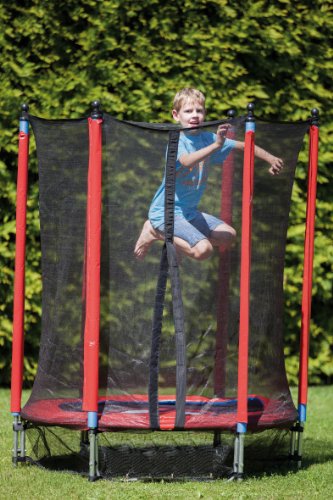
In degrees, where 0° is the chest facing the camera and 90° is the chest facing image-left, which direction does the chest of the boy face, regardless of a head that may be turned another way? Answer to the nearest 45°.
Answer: approximately 315°
